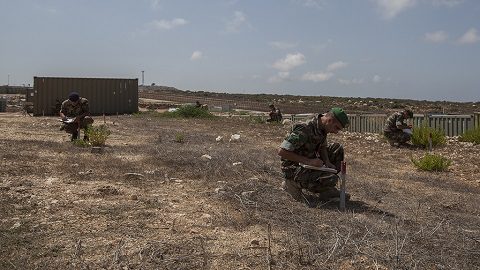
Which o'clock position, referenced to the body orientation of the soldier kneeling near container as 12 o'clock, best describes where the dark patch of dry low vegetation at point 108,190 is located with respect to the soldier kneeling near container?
The dark patch of dry low vegetation is roughly at 12 o'clock from the soldier kneeling near container.

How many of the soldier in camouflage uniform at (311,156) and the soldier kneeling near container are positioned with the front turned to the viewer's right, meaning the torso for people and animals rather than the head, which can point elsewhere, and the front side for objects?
1

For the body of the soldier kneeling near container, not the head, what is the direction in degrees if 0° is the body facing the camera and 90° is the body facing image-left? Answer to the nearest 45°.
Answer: approximately 0°

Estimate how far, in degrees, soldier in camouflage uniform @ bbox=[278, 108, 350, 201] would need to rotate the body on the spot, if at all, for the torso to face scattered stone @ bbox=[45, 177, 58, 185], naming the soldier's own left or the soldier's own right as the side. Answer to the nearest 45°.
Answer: approximately 180°

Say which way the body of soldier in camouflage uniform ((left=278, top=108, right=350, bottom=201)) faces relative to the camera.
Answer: to the viewer's right

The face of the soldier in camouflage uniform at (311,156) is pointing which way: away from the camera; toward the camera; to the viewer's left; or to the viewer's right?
to the viewer's right

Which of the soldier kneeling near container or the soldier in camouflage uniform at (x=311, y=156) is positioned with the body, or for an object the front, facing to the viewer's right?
the soldier in camouflage uniform

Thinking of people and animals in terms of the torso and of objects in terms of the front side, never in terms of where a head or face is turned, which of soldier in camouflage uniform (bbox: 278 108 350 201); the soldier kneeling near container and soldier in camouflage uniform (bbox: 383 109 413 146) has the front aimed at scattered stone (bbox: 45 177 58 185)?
the soldier kneeling near container
